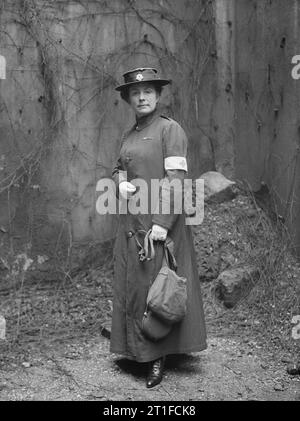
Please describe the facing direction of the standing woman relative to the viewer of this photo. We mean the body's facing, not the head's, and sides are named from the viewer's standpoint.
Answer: facing the viewer and to the left of the viewer
